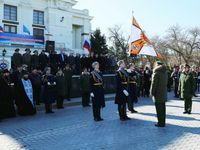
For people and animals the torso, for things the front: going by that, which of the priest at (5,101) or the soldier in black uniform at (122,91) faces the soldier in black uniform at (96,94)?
the priest

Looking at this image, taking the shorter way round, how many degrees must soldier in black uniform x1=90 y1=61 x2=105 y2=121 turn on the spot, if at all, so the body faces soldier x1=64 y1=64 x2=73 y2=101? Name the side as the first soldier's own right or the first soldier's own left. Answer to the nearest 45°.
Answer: approximately 135° to the first soldier's own left

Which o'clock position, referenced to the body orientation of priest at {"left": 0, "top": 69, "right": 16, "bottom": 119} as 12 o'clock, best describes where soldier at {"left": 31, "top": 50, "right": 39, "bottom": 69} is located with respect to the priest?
The soldier is roughly at 8 o'clock from the priest.

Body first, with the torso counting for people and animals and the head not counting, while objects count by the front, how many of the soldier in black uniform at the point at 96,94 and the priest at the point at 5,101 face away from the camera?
0

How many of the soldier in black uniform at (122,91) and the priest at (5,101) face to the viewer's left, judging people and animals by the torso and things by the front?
0

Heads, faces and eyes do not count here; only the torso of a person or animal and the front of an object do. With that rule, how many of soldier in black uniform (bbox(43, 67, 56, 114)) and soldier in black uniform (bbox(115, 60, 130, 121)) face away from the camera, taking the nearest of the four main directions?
0

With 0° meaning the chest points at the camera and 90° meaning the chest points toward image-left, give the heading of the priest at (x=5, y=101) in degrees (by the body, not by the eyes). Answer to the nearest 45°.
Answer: approximately 315°
